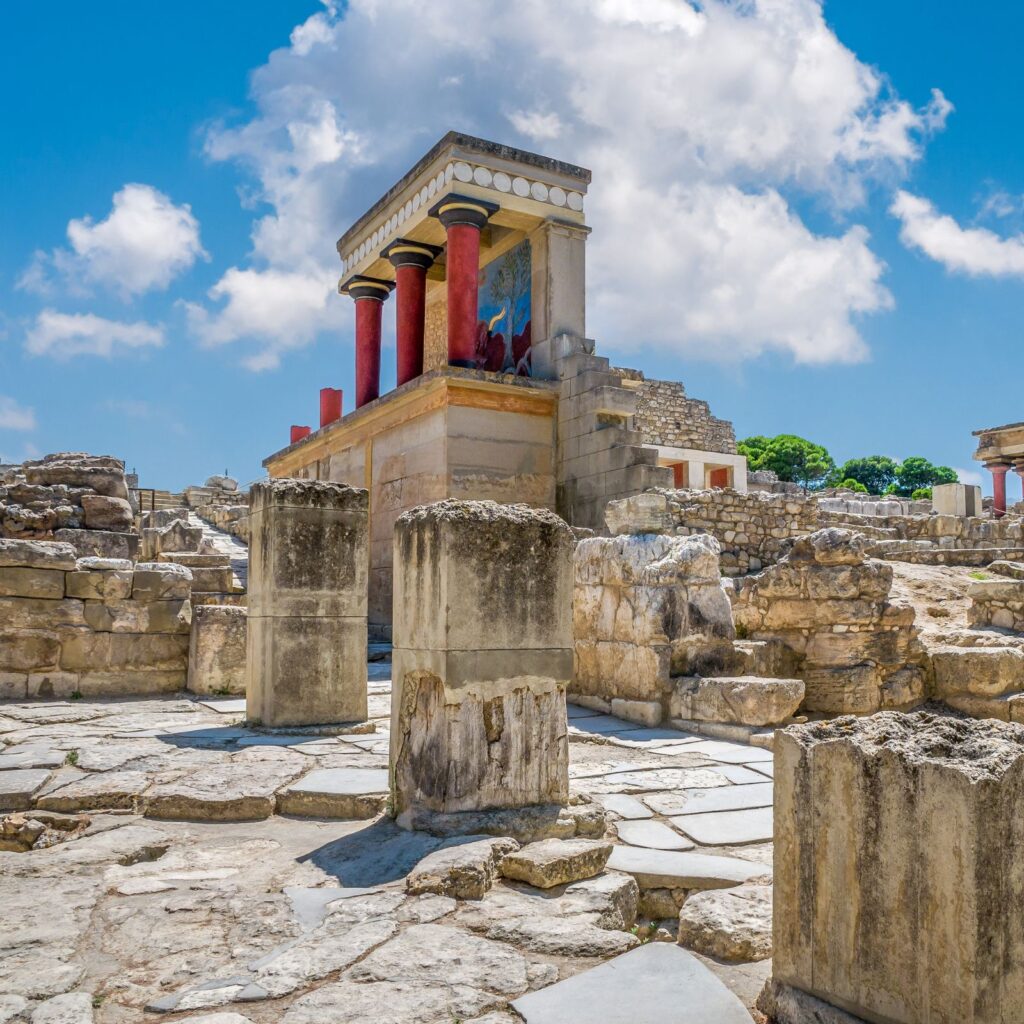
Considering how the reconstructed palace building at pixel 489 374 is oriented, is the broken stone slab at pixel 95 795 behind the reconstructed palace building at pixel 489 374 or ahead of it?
ahead

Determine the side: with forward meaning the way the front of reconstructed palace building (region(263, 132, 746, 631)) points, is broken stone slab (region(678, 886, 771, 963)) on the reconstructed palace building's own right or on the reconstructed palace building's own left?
on the reconstructed palace building's own left

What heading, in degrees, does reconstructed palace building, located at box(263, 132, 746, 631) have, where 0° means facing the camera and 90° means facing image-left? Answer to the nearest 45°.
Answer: approximately 45°

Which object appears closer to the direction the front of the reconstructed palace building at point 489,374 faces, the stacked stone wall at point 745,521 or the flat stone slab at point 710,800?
the flat stone slab

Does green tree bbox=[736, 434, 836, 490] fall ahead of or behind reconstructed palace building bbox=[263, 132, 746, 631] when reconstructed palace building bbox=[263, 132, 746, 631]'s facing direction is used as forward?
behind

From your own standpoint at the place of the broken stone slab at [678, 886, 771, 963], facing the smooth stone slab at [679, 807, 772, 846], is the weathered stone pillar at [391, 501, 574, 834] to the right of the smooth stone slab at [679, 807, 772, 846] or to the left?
left

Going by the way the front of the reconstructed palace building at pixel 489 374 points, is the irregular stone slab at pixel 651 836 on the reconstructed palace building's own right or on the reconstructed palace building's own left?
on the reconstructed palace building's own left

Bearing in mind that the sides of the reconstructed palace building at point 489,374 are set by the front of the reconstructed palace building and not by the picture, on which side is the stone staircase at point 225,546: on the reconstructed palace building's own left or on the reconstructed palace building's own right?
on the reconstructed palace building's own right

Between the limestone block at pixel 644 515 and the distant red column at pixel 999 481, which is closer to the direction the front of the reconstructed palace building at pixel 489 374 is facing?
the limestone block

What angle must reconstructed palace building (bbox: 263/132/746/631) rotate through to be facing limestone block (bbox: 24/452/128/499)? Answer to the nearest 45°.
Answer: approximately 45° to its right

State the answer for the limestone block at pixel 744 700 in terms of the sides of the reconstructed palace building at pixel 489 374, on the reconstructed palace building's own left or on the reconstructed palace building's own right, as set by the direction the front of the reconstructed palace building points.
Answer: on the reconstructed palace building's own left

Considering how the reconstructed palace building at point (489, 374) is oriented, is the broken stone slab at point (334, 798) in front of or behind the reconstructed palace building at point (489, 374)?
in front

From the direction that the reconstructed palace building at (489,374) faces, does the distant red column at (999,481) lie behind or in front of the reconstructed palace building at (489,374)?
behind
